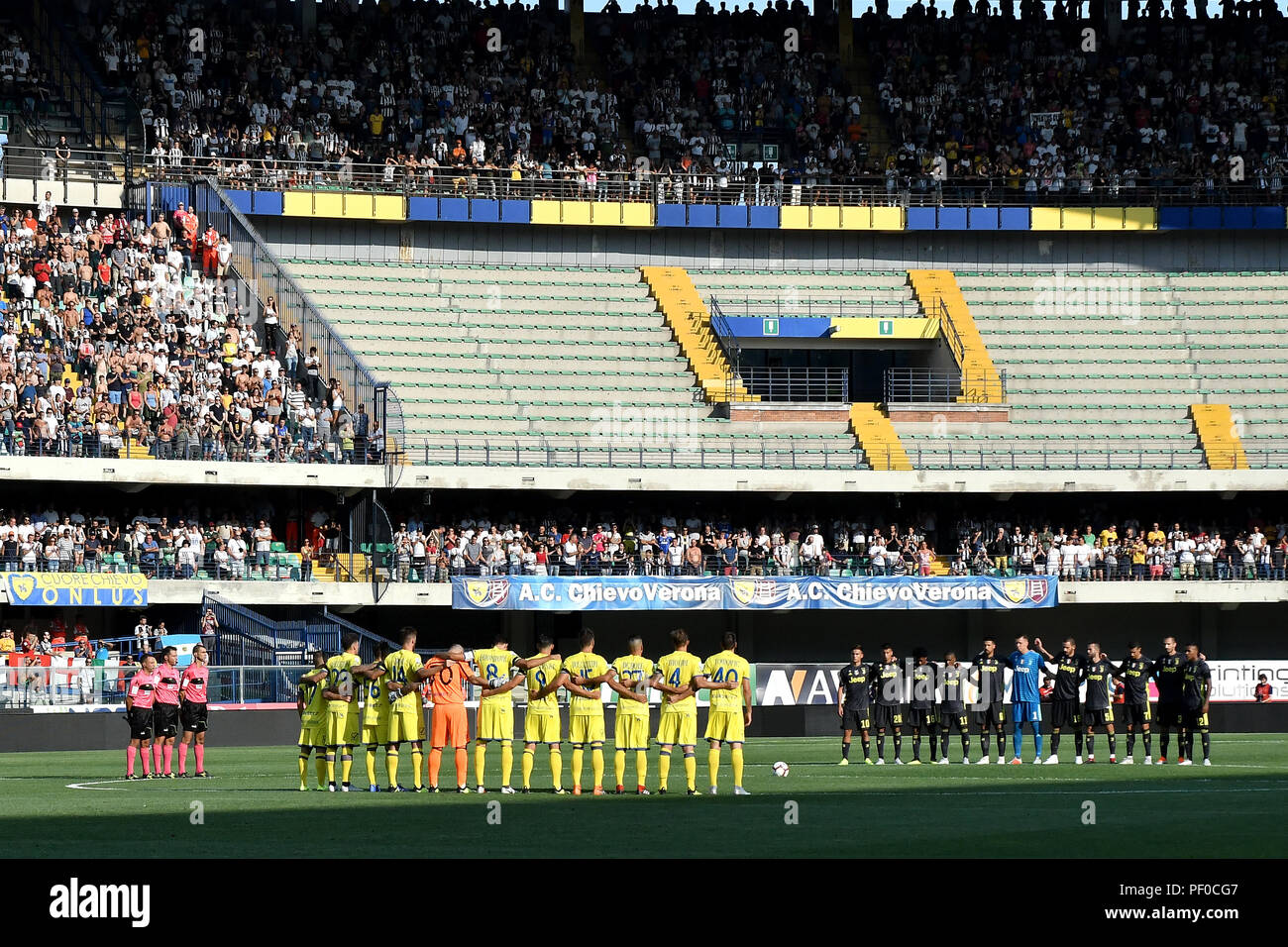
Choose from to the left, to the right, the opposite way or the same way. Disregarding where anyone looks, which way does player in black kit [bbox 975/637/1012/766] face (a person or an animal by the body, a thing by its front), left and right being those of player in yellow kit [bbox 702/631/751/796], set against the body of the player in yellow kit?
the opposite way

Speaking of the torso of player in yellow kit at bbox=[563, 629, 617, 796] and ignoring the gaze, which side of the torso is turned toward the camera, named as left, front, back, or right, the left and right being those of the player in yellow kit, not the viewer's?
back

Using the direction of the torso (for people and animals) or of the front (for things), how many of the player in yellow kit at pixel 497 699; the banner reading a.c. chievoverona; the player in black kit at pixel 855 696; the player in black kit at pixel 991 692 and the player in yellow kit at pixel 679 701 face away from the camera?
2

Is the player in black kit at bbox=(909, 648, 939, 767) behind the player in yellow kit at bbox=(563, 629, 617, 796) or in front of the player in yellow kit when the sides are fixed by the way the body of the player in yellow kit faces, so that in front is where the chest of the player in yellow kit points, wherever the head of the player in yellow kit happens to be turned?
in front

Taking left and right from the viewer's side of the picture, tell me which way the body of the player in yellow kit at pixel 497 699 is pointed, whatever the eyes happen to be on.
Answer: facing away from the viewer

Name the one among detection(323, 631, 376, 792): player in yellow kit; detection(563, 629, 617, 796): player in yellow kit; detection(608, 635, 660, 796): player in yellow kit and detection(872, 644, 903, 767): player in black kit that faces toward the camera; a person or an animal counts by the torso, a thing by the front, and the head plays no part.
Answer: the player in black kit

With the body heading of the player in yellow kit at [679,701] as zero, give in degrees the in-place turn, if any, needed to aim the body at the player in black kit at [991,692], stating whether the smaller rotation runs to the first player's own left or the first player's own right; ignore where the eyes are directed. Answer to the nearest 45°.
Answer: approximately 45° to the first player's own right

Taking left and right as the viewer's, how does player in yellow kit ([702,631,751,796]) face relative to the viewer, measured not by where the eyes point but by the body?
facing away from the viewer

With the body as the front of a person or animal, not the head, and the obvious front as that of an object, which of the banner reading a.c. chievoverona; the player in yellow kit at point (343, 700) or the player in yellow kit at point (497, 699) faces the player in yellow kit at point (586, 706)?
the banner reading a.c. chievoverona

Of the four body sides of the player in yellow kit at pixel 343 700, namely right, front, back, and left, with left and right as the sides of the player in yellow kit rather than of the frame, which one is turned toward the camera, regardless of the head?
back

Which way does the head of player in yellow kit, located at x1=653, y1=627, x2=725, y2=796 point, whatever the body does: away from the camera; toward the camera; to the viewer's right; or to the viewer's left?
away from the camera

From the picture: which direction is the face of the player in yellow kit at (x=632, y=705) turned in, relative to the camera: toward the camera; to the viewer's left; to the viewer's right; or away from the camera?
away from the camera

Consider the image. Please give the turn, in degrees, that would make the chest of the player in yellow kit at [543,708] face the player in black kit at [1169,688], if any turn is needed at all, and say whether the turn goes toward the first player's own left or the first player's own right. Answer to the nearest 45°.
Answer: approximately 45° to the first player's own right

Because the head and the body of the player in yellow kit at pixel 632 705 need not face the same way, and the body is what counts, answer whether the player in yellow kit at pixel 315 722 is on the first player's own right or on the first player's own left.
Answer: on the first player's own left
